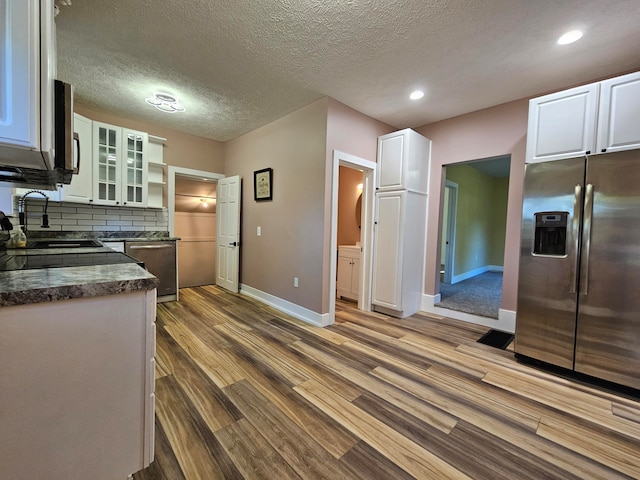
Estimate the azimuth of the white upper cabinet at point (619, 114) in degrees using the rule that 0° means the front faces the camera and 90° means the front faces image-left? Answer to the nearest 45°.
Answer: approximately 45°

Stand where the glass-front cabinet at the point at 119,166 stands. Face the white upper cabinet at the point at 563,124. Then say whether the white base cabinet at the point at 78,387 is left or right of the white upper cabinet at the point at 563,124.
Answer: right

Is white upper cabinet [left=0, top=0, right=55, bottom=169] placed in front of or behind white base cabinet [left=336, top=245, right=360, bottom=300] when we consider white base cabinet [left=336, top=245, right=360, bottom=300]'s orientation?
in front

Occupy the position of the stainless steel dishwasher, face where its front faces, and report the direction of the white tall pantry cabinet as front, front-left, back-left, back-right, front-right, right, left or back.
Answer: front-left

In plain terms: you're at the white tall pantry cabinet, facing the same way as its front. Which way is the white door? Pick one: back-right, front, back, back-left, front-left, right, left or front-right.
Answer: front-right

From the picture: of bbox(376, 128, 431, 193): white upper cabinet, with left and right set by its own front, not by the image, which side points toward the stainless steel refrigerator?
left

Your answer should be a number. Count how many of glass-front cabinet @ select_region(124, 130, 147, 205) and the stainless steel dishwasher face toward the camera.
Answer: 2

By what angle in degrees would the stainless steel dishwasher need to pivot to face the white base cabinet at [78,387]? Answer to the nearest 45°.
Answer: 0° — it already faces it

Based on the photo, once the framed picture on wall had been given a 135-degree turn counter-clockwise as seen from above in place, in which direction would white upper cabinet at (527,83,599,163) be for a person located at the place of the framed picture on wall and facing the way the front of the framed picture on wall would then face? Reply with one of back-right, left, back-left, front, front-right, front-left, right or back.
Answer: front-right

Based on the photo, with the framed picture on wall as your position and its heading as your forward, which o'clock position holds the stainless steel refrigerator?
The stainless steel refrigerator is roughly at 9 o'clock from the framed picture on wall.

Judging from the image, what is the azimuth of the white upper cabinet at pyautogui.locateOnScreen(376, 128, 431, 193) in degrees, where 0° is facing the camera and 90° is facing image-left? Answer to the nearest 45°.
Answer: approximately 45°

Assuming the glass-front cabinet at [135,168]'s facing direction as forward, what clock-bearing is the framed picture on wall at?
The framed picture on wall is roughly at 10 o'clock from the glass-front cabinet.

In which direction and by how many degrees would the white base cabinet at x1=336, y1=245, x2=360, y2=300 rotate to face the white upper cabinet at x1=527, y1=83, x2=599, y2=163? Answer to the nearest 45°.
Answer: approximately 90° to its left
